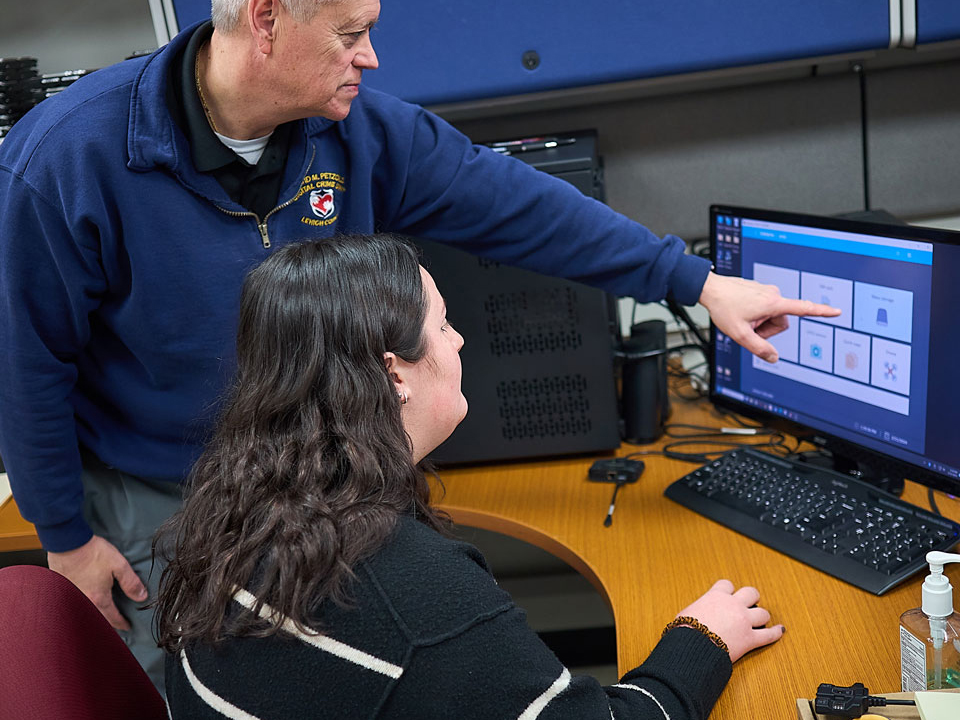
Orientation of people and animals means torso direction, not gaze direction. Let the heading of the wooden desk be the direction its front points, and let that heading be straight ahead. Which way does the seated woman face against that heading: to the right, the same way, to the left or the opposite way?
the opposite way

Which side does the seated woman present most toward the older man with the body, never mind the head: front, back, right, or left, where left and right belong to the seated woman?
left

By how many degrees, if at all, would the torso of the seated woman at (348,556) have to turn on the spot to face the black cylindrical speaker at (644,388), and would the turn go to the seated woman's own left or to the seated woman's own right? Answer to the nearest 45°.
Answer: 0° — they already face it

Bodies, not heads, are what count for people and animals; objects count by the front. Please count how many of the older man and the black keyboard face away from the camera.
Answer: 0

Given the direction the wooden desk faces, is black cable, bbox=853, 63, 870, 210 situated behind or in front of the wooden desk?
behind

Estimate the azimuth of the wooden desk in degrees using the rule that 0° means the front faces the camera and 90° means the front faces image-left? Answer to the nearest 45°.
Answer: approximately 45°

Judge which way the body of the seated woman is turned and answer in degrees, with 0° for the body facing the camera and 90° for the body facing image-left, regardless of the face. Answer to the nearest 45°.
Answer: approximately 225°

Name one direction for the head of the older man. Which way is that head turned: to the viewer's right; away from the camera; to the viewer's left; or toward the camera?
to the viewer's right

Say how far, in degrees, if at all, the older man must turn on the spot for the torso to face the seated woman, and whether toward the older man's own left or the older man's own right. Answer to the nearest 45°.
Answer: approximately 45° to the older man's own right

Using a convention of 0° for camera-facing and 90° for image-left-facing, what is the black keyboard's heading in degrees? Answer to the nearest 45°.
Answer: approximately 45°

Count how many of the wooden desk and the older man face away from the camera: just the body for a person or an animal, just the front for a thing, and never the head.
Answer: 0

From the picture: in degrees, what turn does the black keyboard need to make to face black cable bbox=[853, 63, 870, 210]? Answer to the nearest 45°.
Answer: approximately 135° to its right

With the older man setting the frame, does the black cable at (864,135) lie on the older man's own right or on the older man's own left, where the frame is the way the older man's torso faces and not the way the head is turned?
on the older man's own left

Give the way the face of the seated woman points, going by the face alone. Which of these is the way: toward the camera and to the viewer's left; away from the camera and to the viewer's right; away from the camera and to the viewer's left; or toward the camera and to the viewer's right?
away from the camera and to the viewer's right

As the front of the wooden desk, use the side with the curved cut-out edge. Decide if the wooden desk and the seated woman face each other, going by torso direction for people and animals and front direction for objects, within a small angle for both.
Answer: yes
